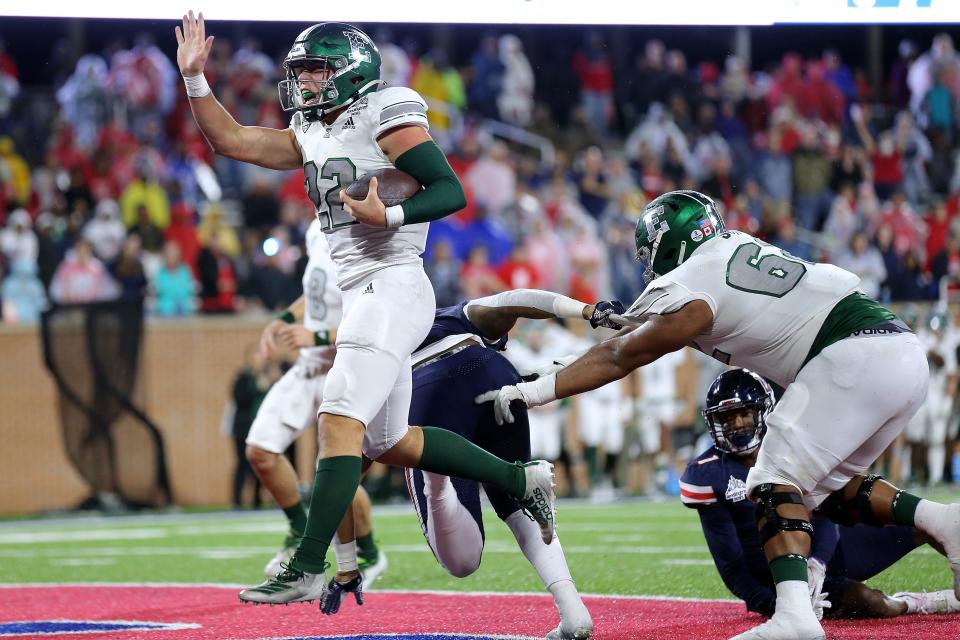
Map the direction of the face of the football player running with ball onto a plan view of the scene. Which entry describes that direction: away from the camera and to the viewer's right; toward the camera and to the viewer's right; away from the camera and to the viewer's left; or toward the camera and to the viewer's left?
toward the camera and to the viewer's left

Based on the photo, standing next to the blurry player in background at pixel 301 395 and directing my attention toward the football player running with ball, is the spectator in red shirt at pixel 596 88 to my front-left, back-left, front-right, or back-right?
back-left

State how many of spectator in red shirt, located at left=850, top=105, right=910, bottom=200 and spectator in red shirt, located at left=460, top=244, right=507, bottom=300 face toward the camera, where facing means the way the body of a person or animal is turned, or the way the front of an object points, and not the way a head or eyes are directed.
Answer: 2

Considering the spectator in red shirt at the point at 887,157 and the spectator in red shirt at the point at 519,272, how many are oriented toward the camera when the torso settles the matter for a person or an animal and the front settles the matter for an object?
2

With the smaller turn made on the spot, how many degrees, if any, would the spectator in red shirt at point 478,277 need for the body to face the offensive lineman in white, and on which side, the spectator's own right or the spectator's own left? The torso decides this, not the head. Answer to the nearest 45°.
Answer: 0° — they already face them

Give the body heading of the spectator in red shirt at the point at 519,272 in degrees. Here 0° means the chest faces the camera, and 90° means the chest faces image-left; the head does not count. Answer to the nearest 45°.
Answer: approximately 0°

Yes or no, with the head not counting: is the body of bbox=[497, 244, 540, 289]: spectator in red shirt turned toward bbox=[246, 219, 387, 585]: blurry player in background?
yes

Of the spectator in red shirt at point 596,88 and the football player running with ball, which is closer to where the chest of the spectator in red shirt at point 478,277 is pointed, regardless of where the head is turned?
the football player running with ball

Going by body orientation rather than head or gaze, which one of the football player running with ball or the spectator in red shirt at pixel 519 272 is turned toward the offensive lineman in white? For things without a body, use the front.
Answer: the spectator in red shirt

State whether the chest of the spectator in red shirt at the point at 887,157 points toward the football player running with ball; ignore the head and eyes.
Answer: yes

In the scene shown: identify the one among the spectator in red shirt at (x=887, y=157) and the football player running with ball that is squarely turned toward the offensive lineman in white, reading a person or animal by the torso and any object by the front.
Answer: the spectator in red shirt
